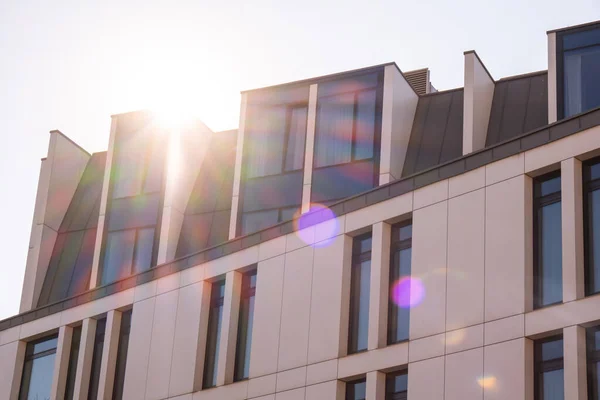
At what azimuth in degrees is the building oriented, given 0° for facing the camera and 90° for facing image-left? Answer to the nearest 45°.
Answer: approximately 45°
